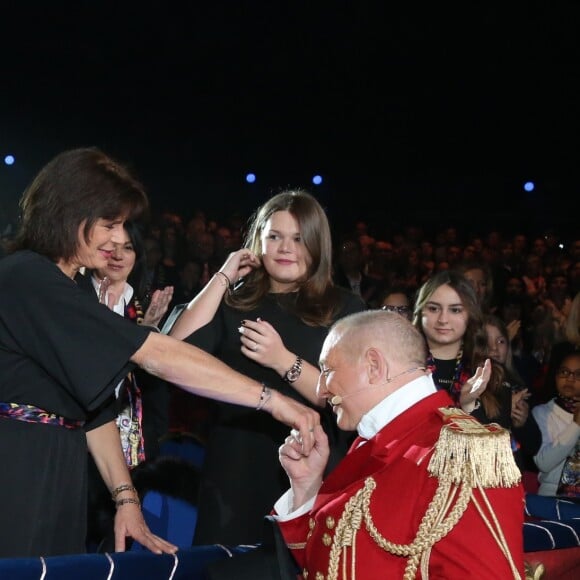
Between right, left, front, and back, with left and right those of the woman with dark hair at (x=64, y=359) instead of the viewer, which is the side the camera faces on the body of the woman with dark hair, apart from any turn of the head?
right

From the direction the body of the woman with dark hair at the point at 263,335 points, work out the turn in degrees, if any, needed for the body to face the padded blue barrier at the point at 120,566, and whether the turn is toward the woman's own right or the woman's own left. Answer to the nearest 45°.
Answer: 0° — they already face it

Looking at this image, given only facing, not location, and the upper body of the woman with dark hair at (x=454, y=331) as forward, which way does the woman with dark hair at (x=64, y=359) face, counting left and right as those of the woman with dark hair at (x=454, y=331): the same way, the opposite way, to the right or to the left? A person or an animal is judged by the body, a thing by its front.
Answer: to the left

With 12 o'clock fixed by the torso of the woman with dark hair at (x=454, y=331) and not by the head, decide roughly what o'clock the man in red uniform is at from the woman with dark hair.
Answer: The man in red uniform is roughly at 12 o'clock from the woman with dark hair.

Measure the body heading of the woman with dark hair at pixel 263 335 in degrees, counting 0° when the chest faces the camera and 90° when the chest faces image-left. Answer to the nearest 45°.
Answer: approximately 0°

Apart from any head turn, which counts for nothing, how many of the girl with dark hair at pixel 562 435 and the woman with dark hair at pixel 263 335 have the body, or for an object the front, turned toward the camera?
2

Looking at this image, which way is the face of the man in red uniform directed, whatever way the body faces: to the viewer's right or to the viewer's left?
to the viewer's left

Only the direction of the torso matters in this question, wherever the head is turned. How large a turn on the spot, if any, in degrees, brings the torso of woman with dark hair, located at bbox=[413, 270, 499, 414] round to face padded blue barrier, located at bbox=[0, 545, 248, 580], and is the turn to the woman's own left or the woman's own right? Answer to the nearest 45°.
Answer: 0° — they already face it

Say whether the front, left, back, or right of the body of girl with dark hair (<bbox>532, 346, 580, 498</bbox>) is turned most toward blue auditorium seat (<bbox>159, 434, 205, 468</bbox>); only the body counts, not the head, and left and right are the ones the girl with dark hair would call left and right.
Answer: right
